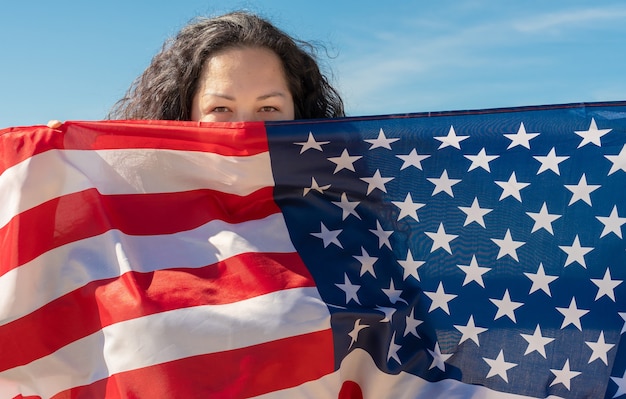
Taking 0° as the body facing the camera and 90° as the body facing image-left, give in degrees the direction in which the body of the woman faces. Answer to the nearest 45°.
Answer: approximately 0°
